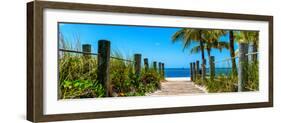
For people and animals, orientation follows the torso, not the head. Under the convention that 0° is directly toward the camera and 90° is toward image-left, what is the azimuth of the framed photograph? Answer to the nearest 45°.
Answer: approximately 315°
